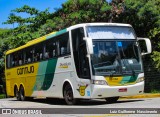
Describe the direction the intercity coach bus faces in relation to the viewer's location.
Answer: facing the viewer and to the right of the viewer
